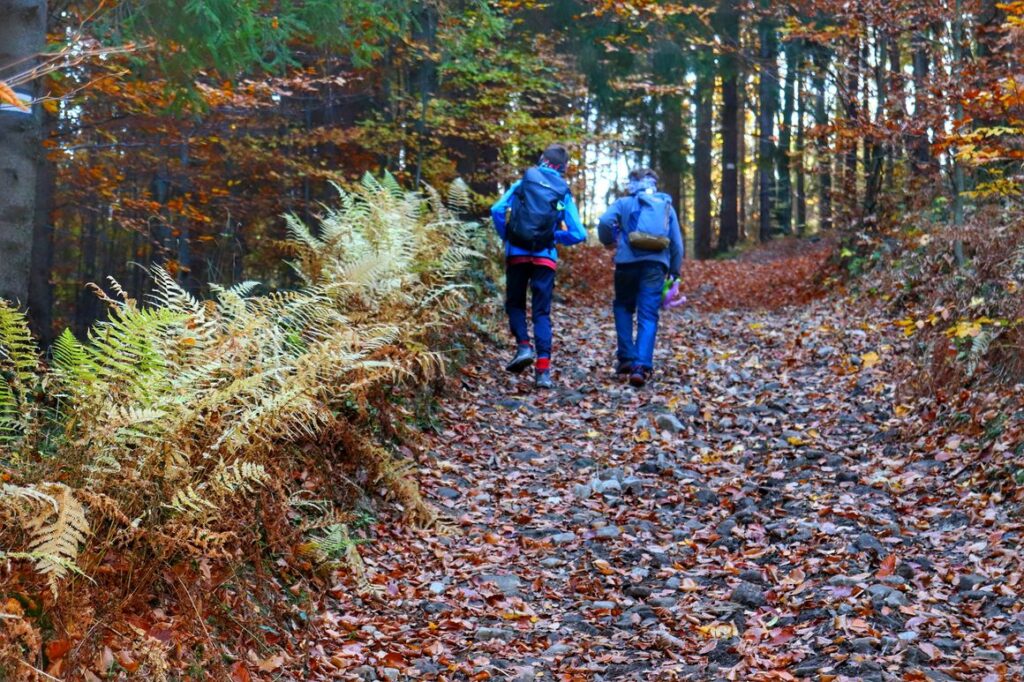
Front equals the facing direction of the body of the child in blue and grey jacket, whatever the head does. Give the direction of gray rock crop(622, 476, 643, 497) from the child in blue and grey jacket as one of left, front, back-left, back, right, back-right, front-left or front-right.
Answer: back

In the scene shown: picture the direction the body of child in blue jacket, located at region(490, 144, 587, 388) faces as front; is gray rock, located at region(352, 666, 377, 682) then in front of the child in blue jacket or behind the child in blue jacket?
behind

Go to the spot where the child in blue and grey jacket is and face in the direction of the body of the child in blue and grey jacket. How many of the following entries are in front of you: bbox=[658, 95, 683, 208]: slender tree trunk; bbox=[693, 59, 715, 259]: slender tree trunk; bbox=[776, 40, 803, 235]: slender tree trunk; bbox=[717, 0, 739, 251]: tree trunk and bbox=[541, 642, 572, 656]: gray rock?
4

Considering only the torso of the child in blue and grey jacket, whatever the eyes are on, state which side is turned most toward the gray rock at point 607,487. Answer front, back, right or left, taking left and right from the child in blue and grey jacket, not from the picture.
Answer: back

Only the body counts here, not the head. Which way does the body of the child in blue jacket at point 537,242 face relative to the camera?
away from the camera

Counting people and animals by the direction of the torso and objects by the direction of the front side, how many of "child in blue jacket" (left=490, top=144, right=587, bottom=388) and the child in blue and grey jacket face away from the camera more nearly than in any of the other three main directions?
2

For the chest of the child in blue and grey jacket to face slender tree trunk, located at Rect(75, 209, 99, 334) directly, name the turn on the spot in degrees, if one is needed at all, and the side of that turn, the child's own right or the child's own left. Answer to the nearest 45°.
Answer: approximately 45° to the child's own left

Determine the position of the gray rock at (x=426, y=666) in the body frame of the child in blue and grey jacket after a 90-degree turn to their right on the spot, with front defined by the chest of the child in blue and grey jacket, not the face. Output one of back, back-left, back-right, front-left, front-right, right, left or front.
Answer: right

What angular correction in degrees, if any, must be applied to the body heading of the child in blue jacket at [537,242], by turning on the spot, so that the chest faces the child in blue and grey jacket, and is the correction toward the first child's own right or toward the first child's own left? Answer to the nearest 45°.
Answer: approximately 45° to the first child's own right

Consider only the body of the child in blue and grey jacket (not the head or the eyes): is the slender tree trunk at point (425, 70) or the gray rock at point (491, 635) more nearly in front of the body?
the slender tree trunk

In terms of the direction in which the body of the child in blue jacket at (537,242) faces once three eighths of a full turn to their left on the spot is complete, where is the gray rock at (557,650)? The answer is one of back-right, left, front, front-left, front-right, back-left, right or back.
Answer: front-left

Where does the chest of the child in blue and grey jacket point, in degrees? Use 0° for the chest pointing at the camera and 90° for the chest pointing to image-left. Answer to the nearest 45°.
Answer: approximately 180°

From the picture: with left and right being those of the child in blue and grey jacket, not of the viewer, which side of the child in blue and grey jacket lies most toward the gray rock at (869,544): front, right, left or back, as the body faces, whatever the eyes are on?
back

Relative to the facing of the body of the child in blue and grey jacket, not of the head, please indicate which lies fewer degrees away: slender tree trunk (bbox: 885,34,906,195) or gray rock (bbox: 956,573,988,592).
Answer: the slender tree trunk

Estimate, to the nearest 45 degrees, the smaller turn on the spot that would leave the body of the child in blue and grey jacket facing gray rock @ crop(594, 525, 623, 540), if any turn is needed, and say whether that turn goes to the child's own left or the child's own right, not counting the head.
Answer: approximately 180°

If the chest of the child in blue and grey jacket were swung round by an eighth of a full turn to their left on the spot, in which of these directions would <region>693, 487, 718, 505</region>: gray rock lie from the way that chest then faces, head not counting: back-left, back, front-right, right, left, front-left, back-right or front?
back-left

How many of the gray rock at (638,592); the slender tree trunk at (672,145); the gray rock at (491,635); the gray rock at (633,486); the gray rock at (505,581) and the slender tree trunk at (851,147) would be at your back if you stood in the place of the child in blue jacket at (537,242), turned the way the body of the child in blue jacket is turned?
4
